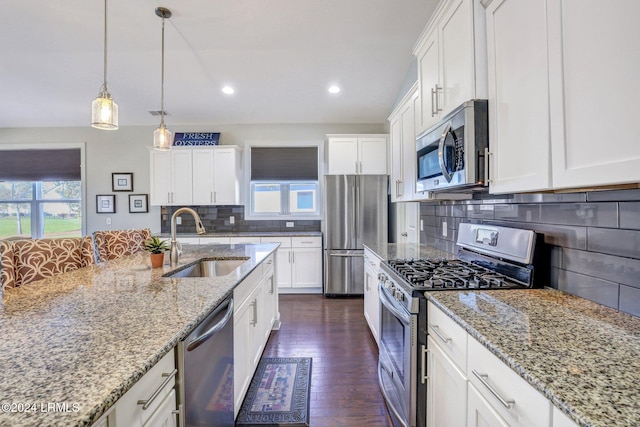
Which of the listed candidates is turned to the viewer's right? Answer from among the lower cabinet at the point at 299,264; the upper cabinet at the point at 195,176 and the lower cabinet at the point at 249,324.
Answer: the lower cabinet at the point at 249,324

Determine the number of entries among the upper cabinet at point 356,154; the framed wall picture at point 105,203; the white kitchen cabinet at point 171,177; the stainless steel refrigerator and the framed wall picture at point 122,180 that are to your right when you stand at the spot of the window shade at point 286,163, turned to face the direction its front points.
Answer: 3

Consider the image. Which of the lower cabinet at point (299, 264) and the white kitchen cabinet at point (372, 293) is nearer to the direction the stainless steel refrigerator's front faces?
the white kitchen cabinet

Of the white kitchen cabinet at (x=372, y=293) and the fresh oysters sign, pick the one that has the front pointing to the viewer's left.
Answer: the white kitchen cabinet

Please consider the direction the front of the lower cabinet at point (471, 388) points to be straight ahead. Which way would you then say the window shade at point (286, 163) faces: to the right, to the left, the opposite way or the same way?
to the left

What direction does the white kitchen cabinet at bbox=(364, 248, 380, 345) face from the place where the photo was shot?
facing to the left of the viewer

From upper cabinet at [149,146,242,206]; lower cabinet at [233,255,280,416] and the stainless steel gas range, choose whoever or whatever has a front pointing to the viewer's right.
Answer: the lower cabinet

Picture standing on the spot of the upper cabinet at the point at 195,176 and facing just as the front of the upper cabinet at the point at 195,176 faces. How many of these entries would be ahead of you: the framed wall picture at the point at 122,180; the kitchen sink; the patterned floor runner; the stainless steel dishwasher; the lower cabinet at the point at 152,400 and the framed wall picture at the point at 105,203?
4

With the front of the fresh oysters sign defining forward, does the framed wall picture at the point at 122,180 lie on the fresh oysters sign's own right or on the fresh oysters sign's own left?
on the fresh oysters sign's own right

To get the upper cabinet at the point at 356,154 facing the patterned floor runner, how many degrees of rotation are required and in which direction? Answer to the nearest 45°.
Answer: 0° — it already faces it
